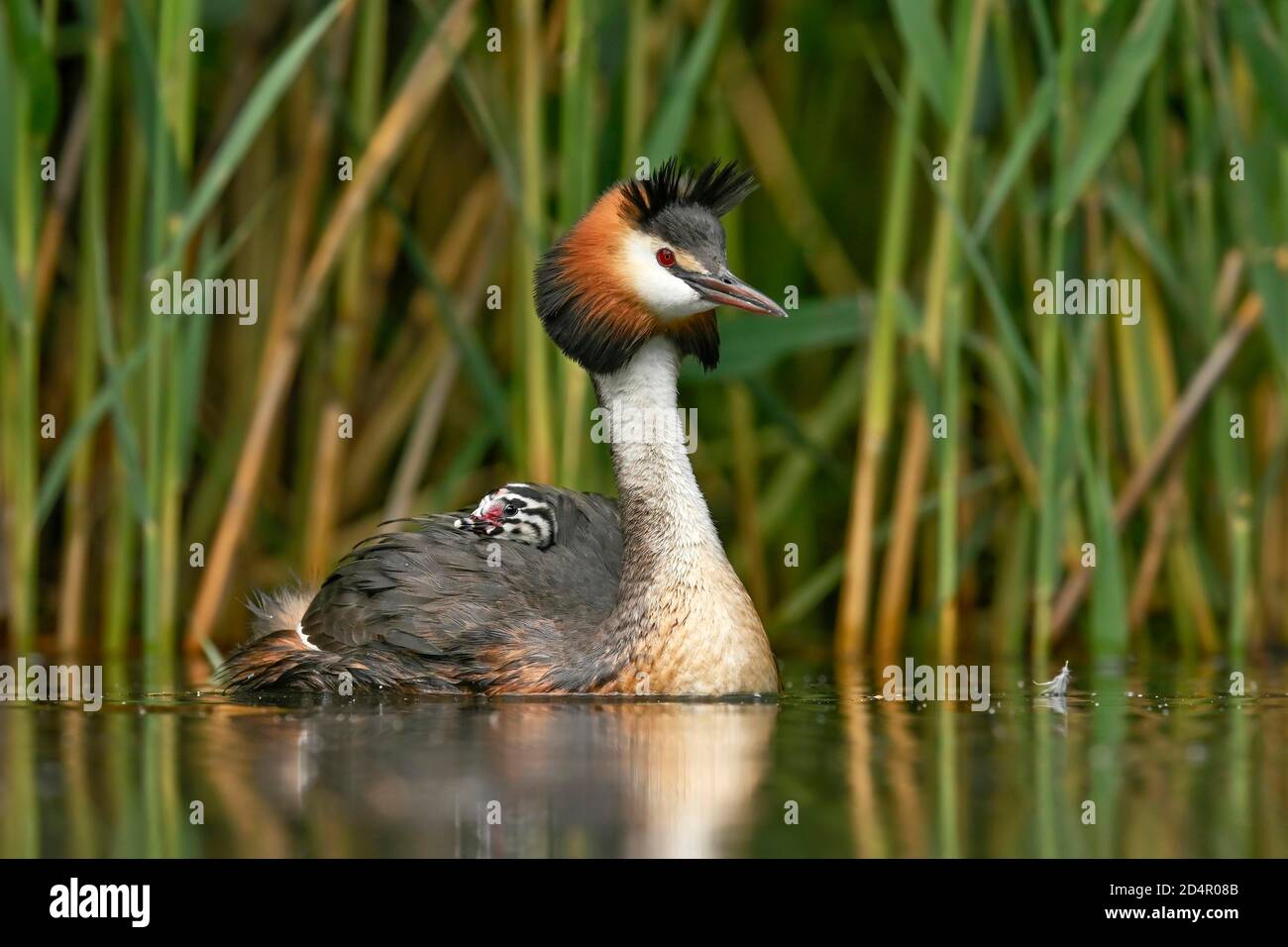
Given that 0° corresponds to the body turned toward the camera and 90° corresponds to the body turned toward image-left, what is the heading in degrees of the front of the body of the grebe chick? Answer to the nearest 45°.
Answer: approximately 90°
